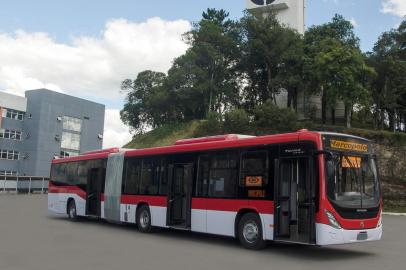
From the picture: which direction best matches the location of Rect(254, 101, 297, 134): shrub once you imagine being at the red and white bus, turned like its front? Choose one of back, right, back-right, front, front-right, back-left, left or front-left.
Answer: back-left

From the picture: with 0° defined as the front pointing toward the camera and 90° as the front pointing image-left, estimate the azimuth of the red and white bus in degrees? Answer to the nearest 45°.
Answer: approximately 315°
